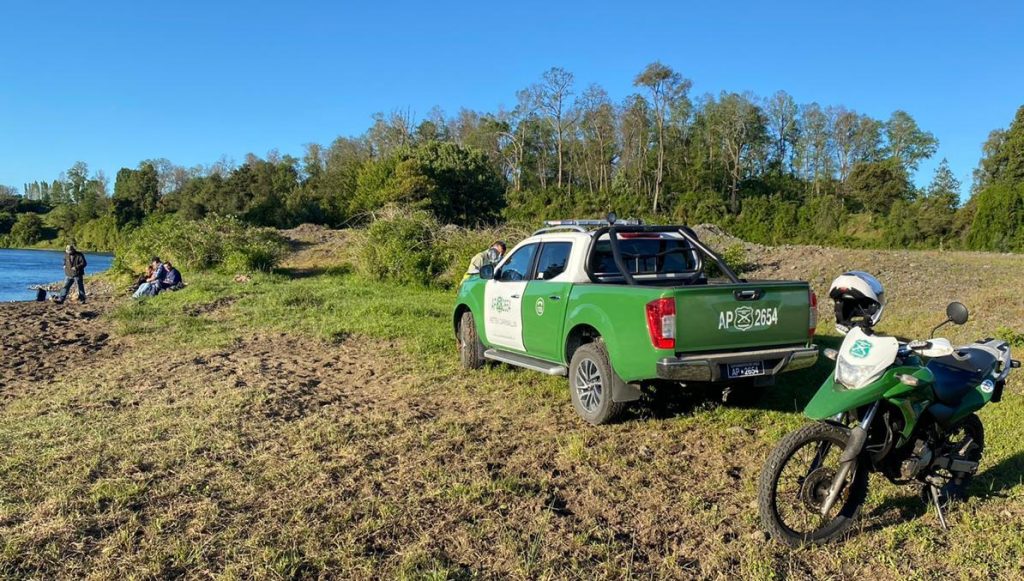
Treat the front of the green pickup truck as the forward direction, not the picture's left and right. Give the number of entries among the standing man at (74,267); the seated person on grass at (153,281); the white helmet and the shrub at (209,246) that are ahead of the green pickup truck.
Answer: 3

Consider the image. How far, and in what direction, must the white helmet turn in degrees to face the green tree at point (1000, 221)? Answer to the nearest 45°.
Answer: approximately 135° to its right

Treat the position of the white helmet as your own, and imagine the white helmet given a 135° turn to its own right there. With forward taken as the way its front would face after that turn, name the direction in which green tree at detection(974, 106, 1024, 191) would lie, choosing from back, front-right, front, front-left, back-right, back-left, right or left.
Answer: front

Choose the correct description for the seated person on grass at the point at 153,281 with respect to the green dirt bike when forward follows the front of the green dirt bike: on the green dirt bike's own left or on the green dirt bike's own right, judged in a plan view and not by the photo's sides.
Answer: on the green dirt bike's own right

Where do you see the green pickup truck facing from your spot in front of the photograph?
facing away from the viewer and to the left of the viewer

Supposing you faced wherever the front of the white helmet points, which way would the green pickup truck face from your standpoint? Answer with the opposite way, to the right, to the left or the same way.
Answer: to the right

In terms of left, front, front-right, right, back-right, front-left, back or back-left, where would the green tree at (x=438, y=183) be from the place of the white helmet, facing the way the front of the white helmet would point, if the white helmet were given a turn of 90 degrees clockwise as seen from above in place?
front

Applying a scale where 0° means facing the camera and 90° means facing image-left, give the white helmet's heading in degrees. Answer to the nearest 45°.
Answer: approximately 45°

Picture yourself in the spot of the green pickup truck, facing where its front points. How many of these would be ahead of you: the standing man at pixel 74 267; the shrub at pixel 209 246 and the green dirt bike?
2

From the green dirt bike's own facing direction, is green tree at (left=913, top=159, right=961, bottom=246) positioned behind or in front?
behind

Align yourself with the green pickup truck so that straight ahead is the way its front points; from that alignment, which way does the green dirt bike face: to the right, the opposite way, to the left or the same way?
to the left
